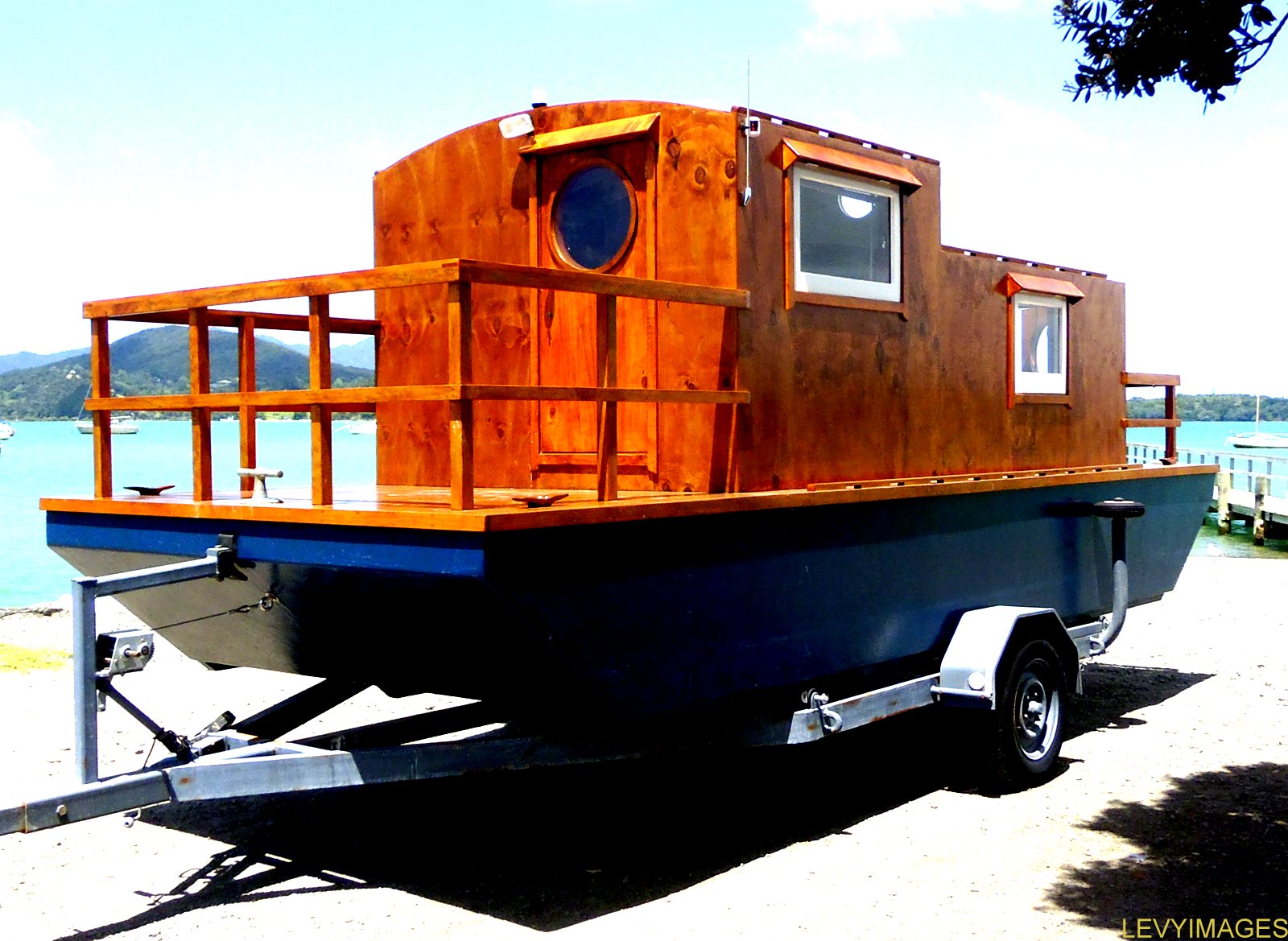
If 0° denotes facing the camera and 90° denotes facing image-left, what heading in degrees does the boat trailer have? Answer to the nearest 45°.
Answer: approximately 45°

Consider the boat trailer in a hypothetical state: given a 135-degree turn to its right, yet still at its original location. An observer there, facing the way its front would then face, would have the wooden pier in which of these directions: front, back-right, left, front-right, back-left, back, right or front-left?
front-right

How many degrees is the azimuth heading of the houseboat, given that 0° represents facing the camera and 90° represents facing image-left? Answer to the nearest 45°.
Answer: approximately 45°
